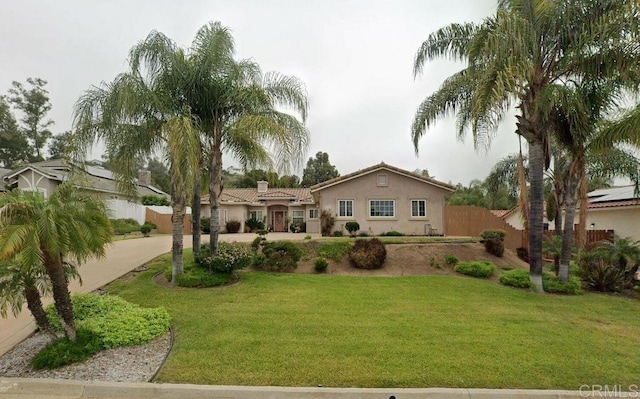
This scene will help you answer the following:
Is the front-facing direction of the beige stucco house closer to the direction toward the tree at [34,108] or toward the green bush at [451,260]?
the green bush

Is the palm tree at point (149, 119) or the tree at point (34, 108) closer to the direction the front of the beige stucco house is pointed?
the palm tree

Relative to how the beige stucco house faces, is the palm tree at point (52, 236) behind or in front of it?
in front

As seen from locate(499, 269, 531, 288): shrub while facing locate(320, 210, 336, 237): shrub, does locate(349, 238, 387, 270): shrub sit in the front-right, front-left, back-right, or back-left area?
front-left

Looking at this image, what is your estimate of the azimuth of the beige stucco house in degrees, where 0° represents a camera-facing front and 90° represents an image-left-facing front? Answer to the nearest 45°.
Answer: approximately 0°

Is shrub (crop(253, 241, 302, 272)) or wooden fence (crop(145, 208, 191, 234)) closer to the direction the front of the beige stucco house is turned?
the shrub

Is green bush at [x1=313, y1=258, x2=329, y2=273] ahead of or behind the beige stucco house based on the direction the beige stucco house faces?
ahead

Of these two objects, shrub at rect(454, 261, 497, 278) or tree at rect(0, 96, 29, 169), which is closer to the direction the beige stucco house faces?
the shrub

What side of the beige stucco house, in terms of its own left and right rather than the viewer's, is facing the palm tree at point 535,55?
front

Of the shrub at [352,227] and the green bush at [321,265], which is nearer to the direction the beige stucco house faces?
the green bush
